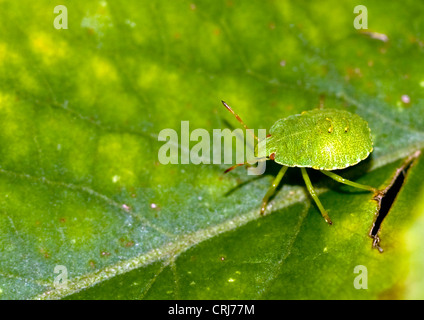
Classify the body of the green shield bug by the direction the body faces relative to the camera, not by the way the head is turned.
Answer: to the viewer's left
